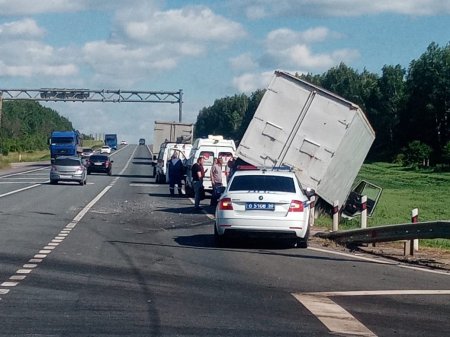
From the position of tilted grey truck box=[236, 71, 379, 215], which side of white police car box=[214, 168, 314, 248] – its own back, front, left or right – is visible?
front

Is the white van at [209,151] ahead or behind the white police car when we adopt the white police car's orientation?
ahead

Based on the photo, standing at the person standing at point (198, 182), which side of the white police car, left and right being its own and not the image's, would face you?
front

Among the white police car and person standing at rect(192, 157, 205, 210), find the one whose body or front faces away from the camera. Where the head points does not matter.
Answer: the white police car

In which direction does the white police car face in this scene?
away from the camera
